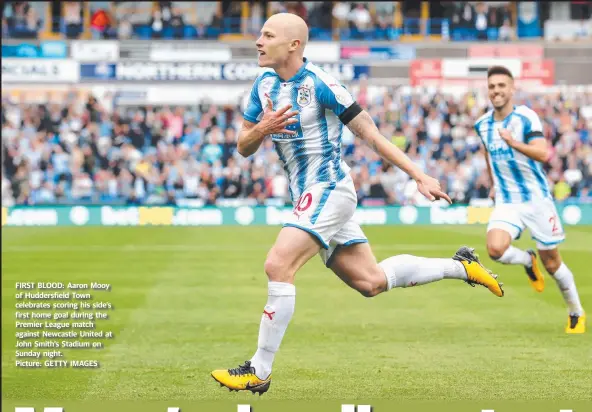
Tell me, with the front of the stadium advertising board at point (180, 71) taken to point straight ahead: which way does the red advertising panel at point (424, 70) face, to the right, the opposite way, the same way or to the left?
the same way

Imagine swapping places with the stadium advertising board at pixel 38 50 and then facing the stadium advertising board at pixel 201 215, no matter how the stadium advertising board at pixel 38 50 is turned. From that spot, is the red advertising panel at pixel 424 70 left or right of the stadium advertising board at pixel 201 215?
left

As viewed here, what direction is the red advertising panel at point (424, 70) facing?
toward the camera

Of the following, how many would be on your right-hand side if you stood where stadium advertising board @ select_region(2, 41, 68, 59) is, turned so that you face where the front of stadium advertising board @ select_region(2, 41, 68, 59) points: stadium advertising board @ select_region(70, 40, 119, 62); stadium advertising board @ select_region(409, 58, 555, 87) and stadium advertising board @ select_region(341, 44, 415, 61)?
0

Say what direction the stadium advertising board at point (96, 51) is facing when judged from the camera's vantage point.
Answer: facing the viewer

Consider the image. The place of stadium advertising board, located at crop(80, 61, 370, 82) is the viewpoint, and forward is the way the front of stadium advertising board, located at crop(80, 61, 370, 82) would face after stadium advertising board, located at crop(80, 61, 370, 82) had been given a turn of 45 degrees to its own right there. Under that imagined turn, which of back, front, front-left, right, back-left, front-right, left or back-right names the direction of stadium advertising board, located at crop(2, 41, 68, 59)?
front-right

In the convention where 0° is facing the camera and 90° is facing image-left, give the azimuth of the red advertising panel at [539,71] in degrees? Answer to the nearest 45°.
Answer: approximately 0°

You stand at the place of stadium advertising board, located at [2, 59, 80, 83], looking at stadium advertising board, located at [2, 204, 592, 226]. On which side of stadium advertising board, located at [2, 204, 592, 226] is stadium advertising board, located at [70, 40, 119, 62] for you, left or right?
left

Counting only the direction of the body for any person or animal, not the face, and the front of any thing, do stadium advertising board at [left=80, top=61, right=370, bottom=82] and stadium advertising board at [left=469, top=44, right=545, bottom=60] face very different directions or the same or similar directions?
same or similar directions

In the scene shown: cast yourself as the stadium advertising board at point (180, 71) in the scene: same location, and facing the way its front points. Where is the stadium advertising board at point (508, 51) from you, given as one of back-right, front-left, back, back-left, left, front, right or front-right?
left

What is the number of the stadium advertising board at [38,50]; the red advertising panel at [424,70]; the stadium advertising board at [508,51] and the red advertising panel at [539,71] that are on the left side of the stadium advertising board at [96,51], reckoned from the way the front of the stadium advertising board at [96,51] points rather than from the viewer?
3

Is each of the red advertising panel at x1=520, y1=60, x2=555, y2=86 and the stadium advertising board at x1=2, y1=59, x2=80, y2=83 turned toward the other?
no

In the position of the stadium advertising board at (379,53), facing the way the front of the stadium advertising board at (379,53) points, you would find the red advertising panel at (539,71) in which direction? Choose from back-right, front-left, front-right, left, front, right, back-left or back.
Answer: left

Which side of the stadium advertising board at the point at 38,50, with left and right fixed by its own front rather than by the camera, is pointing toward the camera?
front

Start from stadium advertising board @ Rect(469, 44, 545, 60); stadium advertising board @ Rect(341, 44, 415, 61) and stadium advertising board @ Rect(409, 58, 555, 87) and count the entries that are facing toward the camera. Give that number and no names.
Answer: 3

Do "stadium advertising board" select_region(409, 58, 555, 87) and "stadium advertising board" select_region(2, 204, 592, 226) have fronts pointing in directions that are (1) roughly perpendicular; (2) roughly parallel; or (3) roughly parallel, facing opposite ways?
roughly parallel

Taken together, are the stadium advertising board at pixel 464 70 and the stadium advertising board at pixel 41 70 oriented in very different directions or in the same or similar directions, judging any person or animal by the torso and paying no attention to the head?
same or similar directions

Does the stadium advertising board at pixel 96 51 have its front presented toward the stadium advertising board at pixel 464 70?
no

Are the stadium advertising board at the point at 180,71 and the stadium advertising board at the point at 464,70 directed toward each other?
no

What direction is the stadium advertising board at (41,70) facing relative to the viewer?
toward the camera

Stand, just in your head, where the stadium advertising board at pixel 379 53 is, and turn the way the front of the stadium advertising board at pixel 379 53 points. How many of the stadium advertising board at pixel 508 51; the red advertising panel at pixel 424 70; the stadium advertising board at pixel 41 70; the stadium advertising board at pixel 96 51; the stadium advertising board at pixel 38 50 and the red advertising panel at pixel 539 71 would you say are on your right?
3

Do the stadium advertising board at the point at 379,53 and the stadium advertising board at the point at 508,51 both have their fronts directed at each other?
no
